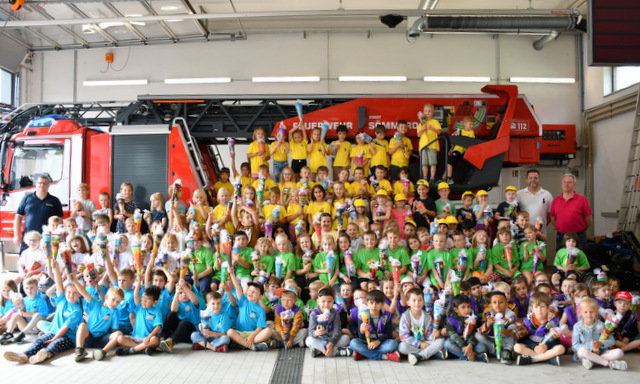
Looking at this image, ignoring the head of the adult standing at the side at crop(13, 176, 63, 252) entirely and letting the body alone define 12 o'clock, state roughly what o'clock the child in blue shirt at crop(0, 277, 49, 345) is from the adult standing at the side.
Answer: The child in blue shirt is roughly at 12 o'clock from the adult standing at the side.

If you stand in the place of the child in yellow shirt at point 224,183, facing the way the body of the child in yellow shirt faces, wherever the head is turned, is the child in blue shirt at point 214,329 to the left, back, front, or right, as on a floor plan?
front

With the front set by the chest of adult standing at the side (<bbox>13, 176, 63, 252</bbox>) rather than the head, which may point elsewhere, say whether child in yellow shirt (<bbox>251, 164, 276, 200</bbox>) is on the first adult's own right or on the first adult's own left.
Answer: on the first adult's own left

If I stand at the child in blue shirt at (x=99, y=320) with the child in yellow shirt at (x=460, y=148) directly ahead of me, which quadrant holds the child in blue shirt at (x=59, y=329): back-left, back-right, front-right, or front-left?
back-left

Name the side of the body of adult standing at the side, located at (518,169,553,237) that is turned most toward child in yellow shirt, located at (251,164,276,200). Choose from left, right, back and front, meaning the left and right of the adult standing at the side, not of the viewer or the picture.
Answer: right

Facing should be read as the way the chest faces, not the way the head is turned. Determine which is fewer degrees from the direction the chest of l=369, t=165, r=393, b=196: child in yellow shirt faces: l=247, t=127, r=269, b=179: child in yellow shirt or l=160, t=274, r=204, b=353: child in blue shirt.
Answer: the child in blue shirt

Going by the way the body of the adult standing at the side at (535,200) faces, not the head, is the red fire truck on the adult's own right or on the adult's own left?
on the adult's own right

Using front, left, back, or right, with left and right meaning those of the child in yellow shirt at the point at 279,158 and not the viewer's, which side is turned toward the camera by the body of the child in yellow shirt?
front

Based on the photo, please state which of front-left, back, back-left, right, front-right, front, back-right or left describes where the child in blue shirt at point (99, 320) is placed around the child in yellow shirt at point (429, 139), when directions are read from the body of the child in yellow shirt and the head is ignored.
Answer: front-right

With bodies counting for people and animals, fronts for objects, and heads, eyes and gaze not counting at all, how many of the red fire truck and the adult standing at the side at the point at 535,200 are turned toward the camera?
1

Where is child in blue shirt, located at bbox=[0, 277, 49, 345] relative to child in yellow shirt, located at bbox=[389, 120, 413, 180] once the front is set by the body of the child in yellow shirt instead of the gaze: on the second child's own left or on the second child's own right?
on the second child's own right

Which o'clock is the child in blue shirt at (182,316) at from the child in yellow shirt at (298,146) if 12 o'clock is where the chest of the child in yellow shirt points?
The child in blue shirt is roughly at 1 o'clock from the child in yellow shirt.

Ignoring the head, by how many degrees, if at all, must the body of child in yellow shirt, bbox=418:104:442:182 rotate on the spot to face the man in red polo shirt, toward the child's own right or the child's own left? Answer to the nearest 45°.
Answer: approximately 90° to the child's own left

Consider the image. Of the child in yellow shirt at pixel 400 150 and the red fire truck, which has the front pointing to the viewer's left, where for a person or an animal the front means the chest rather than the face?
the red fire truck

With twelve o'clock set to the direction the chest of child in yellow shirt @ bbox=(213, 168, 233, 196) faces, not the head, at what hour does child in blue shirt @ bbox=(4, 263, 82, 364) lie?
The child in blue shirt is roughly at 1 o'clock from the child in yellow shirt.

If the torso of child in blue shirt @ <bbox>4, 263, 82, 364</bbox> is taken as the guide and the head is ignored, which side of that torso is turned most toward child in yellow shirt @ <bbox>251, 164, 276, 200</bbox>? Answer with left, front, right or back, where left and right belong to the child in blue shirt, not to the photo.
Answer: back

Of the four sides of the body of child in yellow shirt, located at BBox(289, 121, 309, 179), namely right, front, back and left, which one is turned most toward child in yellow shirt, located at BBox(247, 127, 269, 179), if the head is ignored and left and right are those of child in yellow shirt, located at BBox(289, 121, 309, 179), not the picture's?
right
